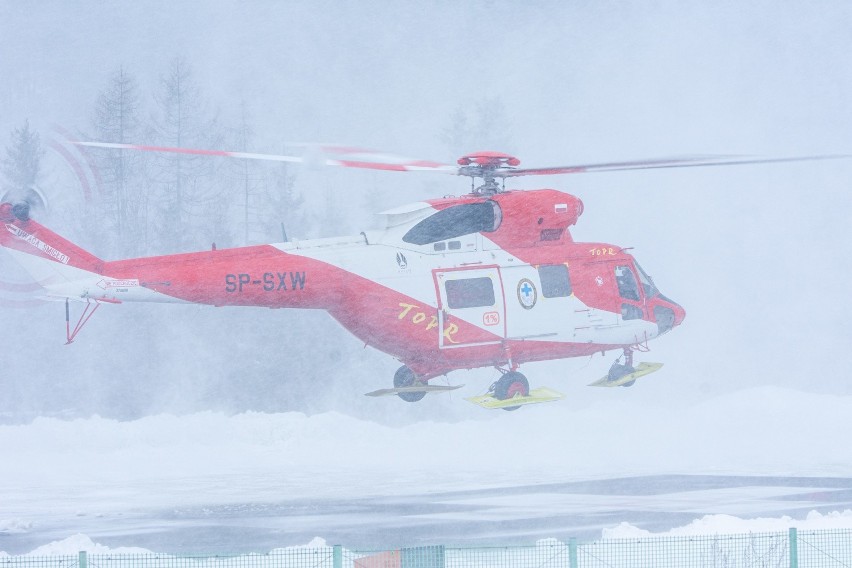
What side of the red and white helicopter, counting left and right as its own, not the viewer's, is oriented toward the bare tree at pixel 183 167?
left

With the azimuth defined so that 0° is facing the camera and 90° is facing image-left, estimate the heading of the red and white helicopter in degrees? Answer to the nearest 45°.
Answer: approximately 225°

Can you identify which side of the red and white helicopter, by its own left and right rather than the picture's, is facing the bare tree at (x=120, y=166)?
left
